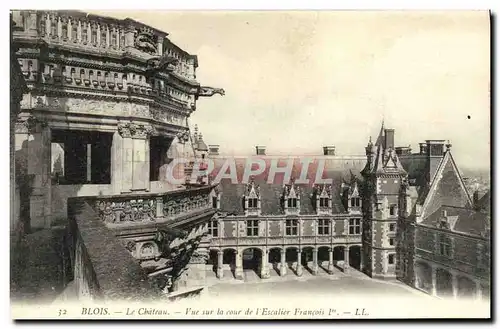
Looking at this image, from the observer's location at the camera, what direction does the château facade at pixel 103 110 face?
facing the viewer and to the right of the viewer
